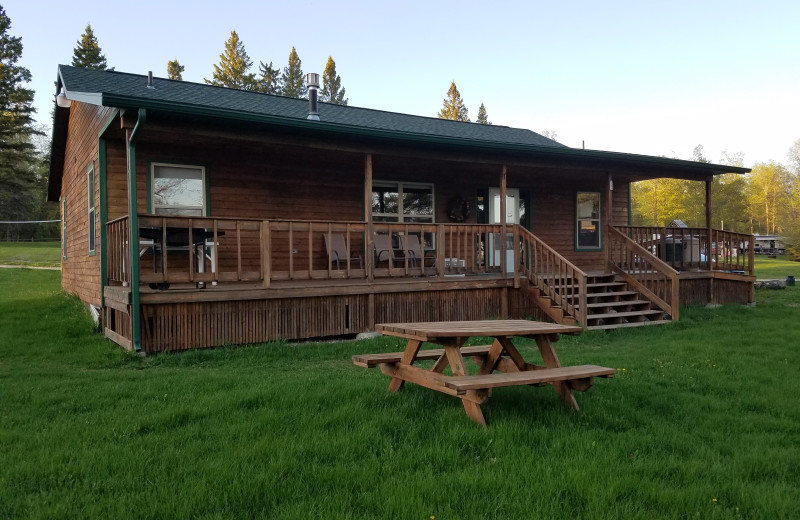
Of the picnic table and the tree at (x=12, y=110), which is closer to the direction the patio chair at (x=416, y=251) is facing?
the picnic table

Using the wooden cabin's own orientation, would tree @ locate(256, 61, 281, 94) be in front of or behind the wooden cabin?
behind

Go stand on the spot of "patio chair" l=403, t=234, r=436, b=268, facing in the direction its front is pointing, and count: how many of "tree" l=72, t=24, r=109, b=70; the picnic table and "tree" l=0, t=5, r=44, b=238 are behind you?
2

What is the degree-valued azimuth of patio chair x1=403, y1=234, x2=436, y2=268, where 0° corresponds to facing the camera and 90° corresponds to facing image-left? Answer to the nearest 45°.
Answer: approximately 315°

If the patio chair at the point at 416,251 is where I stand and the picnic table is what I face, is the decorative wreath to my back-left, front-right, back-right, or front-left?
back-left

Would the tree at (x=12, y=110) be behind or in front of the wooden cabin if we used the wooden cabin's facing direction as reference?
behind

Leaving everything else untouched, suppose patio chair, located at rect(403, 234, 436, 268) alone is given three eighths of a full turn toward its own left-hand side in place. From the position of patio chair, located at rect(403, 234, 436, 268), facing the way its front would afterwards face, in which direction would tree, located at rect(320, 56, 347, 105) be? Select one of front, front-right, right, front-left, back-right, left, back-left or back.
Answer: front

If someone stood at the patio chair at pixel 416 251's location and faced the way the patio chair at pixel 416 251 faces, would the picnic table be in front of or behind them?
in front

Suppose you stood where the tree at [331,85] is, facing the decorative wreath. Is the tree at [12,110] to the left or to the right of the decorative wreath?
right

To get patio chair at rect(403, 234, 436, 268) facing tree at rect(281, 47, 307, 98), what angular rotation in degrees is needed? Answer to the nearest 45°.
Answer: approximately 135° to its left

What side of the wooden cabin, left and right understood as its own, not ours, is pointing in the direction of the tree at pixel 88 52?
back

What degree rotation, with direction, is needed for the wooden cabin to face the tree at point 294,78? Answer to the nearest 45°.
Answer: approximately 135° to its left

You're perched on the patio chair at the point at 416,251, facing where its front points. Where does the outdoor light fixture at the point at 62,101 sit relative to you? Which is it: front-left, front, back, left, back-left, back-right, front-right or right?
back-right

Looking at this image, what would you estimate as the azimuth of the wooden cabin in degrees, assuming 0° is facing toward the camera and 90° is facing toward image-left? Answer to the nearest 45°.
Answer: approximately 315°
